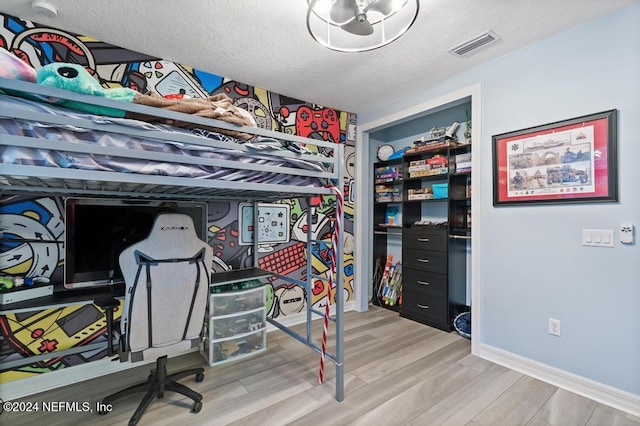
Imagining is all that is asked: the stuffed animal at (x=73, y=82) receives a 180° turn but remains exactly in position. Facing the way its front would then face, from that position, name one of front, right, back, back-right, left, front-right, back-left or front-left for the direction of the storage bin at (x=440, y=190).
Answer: front

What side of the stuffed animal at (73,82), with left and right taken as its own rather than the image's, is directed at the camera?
left
